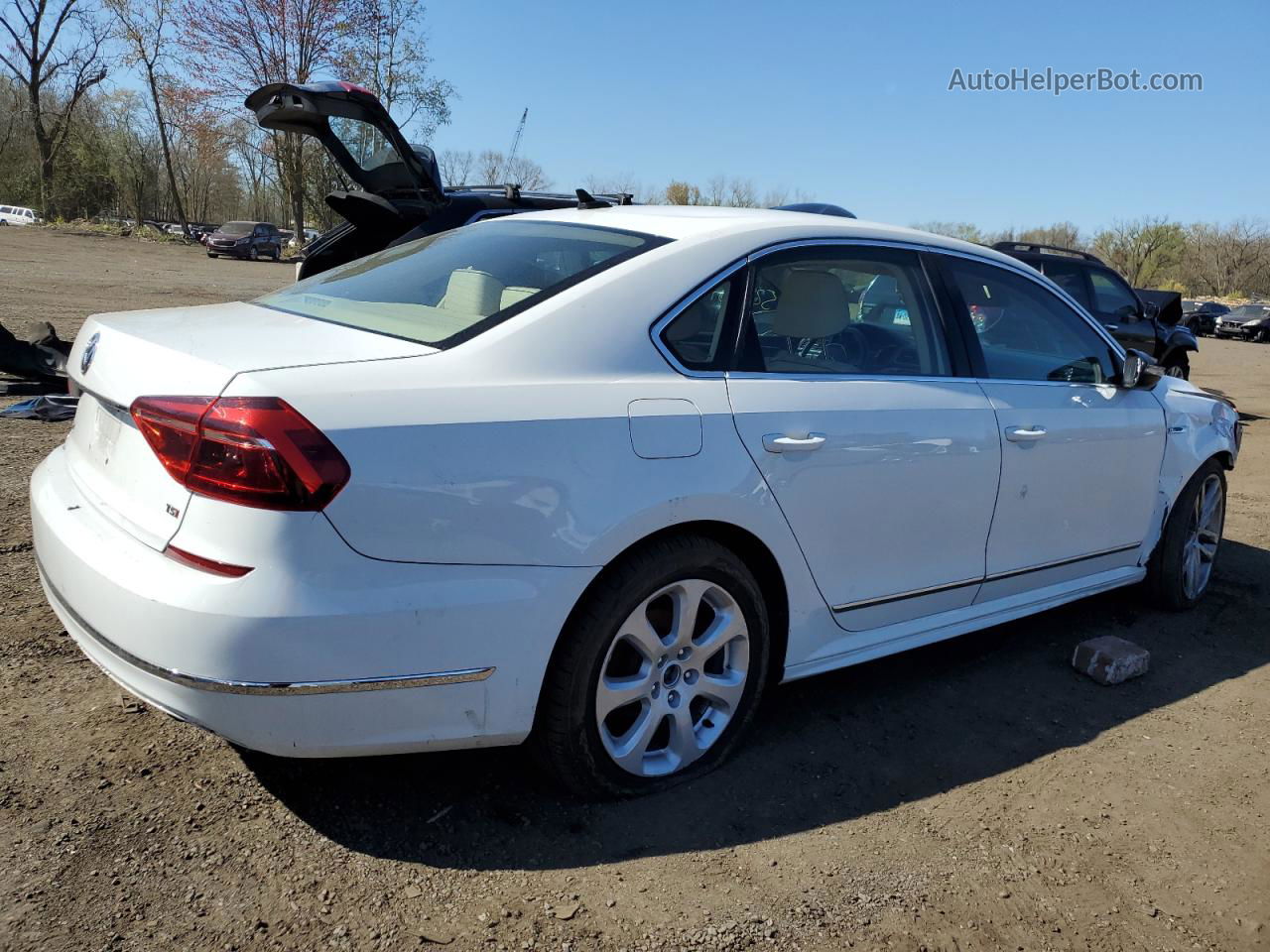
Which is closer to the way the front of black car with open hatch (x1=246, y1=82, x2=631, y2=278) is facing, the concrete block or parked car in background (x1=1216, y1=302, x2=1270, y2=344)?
the parked car in background

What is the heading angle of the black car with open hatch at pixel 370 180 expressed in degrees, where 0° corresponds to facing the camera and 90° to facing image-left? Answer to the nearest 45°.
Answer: approximately 225°

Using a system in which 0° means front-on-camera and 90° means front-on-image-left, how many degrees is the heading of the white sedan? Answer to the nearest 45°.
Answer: approximately 225°

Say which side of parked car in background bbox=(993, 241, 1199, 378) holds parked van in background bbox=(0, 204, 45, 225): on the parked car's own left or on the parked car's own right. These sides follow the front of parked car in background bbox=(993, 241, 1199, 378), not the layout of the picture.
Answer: on the parked car's own left

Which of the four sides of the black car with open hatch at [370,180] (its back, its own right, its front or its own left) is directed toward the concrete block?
right

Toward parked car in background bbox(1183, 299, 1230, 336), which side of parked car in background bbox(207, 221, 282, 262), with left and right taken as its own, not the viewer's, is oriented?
left

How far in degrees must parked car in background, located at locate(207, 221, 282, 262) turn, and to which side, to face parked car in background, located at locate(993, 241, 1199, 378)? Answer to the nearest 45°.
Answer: approximately 45° to its left

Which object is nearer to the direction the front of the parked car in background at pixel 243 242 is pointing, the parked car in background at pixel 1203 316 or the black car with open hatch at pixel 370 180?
the black car with open hatch

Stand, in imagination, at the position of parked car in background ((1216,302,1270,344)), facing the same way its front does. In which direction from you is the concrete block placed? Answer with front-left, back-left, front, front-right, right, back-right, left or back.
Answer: front-left

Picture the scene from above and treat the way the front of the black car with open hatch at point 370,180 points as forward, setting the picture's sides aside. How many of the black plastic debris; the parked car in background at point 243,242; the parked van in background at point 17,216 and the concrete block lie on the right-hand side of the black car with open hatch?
1

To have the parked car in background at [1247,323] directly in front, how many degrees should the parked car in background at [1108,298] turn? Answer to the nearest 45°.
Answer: approximately 45° to its left
